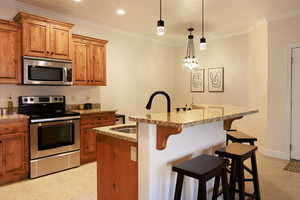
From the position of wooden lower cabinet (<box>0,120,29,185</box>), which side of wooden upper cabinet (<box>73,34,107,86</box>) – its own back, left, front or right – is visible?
right

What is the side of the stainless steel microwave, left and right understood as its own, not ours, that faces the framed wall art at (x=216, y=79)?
left

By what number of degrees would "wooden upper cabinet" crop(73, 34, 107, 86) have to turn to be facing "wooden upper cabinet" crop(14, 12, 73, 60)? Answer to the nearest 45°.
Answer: approximately 90° to its right

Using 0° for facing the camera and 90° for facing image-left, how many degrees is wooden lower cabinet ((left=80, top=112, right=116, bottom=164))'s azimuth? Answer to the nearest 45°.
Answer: approximately 315°

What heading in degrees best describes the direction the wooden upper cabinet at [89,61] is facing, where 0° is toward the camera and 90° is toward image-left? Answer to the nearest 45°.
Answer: approximately 315°

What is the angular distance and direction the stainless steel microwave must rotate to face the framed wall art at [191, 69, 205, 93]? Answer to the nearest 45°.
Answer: approximately 90° to its left
